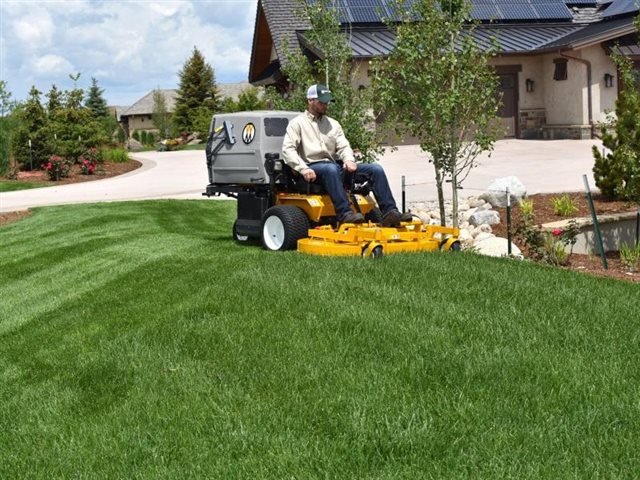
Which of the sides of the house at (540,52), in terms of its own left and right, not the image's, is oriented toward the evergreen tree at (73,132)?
right

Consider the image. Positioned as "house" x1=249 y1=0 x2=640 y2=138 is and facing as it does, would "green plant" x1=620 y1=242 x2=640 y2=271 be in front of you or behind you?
in front

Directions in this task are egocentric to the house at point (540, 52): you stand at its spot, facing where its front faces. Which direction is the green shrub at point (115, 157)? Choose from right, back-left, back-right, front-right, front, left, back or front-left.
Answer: right

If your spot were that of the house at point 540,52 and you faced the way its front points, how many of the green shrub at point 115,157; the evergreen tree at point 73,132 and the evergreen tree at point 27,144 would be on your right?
3

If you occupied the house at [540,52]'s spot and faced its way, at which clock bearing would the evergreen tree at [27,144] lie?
The evergreen tree is roughly at 3 o'clock from the house.

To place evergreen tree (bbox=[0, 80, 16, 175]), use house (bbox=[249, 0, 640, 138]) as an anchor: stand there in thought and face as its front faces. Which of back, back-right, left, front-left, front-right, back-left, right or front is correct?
right

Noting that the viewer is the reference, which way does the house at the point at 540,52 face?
facing the viewer

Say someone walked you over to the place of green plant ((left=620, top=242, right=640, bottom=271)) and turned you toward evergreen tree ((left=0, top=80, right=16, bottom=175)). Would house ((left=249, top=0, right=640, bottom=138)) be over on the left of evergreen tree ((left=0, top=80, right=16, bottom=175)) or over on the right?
right

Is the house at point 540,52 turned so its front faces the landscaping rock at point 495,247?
yes

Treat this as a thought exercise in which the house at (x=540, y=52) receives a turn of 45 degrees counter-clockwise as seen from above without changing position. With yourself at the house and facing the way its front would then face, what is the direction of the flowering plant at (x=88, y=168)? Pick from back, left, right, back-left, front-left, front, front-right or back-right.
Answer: back-right

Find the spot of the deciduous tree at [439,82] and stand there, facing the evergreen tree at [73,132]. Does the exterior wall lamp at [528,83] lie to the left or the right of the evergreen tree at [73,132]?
right

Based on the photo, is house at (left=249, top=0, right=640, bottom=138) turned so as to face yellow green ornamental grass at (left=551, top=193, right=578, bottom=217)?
yes

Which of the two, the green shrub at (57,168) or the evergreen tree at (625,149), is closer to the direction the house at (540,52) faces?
the evergreen tree

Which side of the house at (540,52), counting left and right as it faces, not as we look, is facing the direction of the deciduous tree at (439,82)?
front
